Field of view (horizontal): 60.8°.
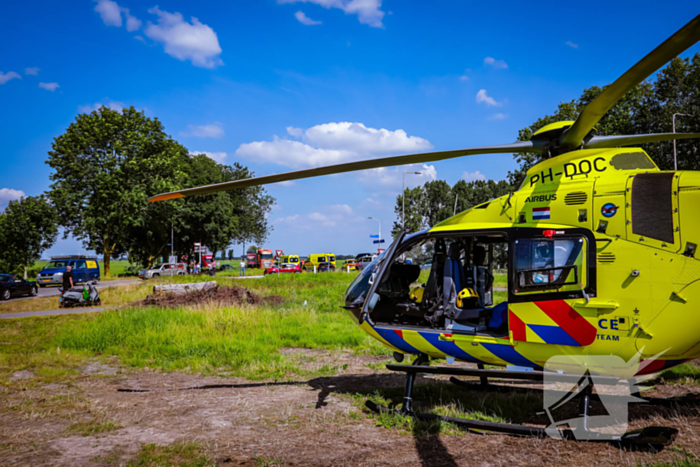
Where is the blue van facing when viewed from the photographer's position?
facing the viewer and to the left of the viewer

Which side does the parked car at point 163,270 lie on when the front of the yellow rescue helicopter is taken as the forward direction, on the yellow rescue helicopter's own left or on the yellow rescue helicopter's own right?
on the yellow rescue helicopter's own right

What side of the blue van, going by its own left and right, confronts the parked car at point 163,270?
back

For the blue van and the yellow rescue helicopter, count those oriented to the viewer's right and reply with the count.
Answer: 0

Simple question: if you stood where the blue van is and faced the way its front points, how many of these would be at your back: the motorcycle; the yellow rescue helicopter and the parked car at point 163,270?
1

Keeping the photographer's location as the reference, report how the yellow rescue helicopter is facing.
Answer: facing to the left of the viewer

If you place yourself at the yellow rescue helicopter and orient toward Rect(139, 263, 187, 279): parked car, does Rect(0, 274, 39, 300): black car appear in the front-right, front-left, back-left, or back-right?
front-left

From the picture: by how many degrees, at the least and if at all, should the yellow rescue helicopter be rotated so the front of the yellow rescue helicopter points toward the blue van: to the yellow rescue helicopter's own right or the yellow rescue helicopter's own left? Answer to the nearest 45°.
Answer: approximately 45° to the yellow rescue helicopter's own right

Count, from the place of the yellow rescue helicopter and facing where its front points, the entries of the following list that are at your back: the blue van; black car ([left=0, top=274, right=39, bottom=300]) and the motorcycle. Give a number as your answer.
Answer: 0

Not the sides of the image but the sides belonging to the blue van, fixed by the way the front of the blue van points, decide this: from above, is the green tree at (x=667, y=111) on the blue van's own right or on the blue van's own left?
on the blue van's own left

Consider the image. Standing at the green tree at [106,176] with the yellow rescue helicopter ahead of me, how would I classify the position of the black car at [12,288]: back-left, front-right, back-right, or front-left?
front-right

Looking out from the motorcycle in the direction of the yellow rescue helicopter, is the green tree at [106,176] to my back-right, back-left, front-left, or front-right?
back-left
